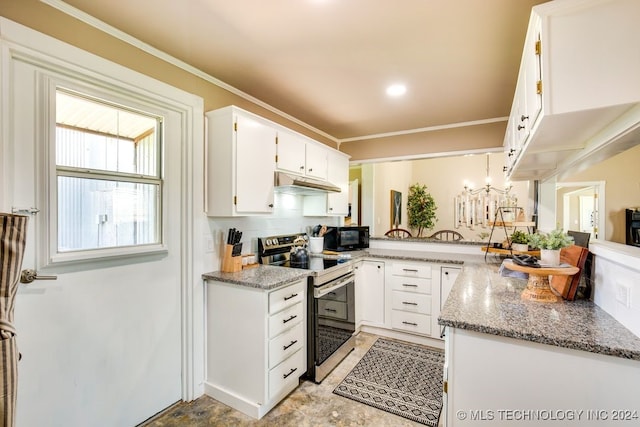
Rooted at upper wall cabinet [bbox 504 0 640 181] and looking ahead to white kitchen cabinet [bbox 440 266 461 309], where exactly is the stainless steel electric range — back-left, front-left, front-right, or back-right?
front-left

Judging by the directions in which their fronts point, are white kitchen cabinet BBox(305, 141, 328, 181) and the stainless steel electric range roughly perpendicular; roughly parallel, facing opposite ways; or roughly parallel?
roughly parallel

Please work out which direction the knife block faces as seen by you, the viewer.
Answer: facing the viewer and to the right of the viewer

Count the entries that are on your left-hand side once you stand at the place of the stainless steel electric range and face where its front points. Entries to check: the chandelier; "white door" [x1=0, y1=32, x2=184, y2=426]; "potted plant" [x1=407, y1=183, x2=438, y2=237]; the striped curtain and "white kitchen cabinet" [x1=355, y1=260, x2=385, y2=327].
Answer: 3

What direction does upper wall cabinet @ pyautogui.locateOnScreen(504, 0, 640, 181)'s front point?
to the viewer's left

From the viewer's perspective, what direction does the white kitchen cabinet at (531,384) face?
to the viewer's left

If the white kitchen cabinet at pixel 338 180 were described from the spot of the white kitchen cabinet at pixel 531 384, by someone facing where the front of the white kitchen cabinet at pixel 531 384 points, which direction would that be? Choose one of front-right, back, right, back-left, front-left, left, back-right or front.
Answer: front-right

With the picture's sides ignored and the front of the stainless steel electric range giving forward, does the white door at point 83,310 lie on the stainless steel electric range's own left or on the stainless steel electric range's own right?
on the stainless steel electric range's own right

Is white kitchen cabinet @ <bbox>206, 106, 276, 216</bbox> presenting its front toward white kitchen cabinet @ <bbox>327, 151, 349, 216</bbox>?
no

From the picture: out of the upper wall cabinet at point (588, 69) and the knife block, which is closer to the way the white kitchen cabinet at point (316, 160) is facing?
the upper wall cabinet

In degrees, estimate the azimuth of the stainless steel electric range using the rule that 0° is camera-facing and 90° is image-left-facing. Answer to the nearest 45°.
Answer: approximately 315°

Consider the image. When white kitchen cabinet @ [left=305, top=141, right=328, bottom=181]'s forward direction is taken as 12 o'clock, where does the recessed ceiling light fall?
The recessed ceiling light is roughly at 12 o'clock from the white kitchen cabinet.

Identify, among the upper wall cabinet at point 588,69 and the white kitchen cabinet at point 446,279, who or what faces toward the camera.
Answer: the white kitchen cabinet

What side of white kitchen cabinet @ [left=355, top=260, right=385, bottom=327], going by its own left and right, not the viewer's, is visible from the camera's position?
front
